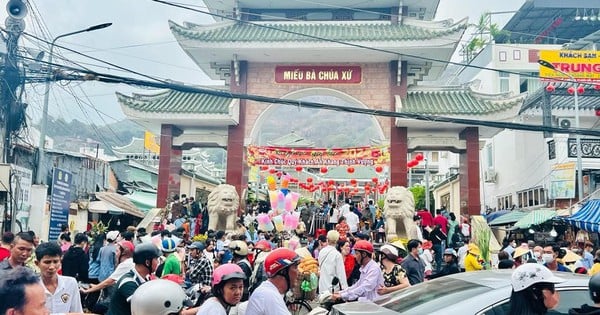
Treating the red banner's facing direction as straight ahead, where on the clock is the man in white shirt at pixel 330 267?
The man in white shirt is roughly at 12 o'clock from the red banner.

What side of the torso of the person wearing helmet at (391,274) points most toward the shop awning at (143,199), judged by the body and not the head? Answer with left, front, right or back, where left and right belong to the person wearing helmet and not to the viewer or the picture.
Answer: right

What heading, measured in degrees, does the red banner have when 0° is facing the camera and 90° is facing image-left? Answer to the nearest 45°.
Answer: approximately 0°

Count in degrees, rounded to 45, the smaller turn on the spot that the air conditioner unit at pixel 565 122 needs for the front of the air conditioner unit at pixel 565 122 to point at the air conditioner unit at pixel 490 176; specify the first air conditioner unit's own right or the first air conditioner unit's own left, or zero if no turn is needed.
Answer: approximately 135° to the first air conditioner unit's own right

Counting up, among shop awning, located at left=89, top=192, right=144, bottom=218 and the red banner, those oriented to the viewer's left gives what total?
0

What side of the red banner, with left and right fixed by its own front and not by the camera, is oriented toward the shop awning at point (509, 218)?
left

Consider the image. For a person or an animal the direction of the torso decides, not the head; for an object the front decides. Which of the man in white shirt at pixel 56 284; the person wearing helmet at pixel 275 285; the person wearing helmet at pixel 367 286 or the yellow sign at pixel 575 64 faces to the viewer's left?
the person wearing helmet at pixel 367 286

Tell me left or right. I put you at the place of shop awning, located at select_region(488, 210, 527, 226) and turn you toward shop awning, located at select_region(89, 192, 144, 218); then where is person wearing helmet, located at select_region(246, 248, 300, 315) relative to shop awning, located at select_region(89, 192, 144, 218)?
left

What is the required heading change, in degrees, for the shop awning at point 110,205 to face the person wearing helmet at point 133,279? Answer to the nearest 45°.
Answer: approximately 45° to its right

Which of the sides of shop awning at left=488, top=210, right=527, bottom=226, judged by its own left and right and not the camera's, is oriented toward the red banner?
front

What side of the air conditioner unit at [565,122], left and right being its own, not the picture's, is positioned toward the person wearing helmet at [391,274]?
front
